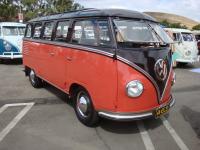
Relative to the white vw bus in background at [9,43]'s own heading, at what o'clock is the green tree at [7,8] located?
The green tree is roughly at 6 o'clock from the white vw bus in background.

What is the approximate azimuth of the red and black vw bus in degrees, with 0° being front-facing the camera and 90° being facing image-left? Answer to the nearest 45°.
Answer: approximately 315°

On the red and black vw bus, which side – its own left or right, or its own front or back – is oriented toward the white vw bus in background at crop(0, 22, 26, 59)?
back

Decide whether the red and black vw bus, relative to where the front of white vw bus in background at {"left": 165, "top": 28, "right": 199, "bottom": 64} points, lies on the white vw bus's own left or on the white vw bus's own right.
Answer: on the white vw bus's own right

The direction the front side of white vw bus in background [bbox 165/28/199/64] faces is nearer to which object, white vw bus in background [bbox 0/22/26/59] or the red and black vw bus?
the red and black vw bus

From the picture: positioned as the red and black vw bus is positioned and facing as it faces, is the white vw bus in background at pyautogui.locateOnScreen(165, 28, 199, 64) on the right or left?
on its left

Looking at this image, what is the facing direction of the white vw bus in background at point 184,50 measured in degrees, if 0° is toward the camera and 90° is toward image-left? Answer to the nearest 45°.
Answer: approximately 315°

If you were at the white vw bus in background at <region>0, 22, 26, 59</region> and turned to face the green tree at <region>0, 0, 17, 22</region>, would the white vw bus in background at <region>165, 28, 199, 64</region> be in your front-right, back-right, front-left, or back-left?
back-right
